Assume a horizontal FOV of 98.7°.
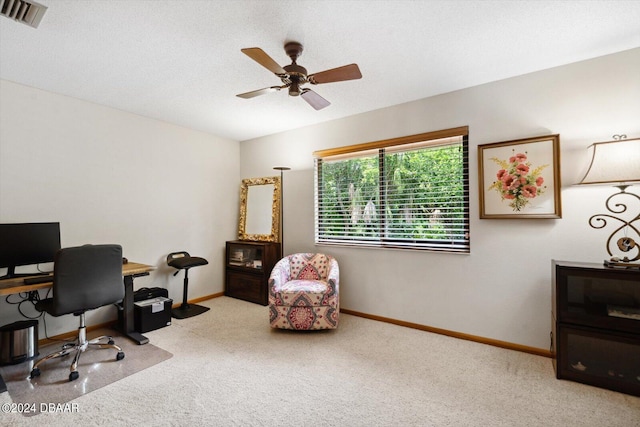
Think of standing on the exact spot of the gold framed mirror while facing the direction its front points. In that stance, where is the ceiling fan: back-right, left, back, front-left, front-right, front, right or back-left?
front-left

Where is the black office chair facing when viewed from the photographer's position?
facing away from the viewer and to the left of the viewer

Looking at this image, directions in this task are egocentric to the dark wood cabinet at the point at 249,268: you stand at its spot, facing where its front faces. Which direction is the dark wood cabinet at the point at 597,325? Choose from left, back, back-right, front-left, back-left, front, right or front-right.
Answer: left

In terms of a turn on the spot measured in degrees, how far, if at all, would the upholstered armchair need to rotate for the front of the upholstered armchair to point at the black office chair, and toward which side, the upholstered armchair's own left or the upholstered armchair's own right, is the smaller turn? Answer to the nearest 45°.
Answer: approximately 90° to the upholstered armchair's own right

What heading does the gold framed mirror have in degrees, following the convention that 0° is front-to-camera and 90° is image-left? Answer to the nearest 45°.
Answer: approximately 45°

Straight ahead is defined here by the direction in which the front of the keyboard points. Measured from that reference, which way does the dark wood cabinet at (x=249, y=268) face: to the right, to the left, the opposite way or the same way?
to the right
